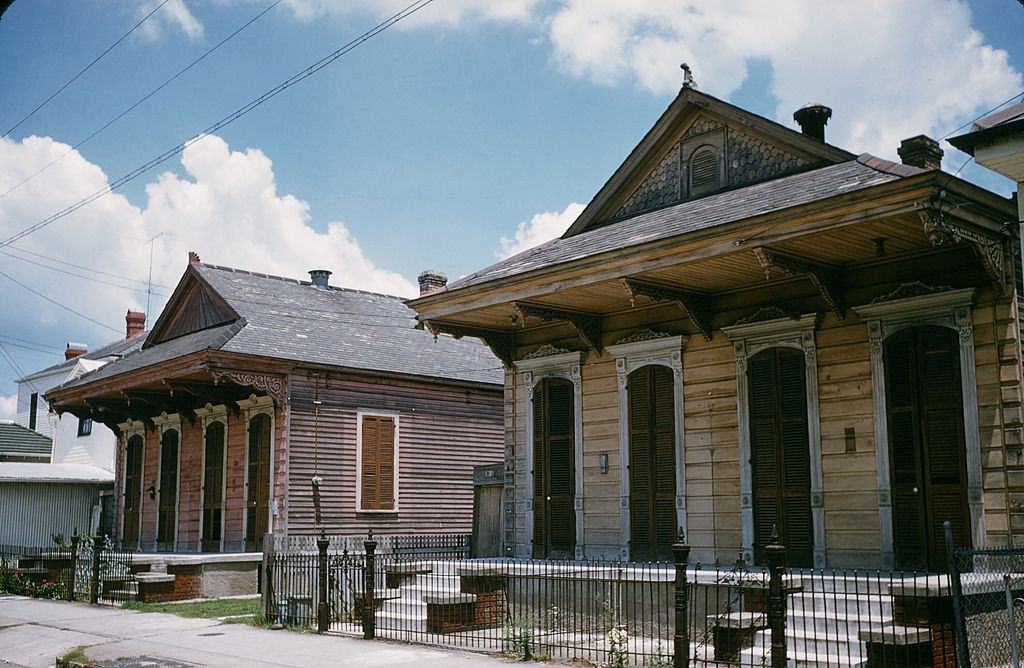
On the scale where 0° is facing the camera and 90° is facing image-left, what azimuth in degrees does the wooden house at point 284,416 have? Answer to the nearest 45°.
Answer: approximately 45°

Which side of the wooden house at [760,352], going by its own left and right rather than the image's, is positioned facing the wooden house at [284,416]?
right

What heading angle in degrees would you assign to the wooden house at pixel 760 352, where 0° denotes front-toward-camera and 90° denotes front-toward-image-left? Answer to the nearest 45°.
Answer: approximately 45°

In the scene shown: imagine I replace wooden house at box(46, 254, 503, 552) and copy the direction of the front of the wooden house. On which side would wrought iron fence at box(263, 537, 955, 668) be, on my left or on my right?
on my left

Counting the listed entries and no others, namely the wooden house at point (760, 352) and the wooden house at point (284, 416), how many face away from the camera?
0

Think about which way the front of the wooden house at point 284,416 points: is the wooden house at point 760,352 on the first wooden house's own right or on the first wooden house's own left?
on the first wooden house's own left
